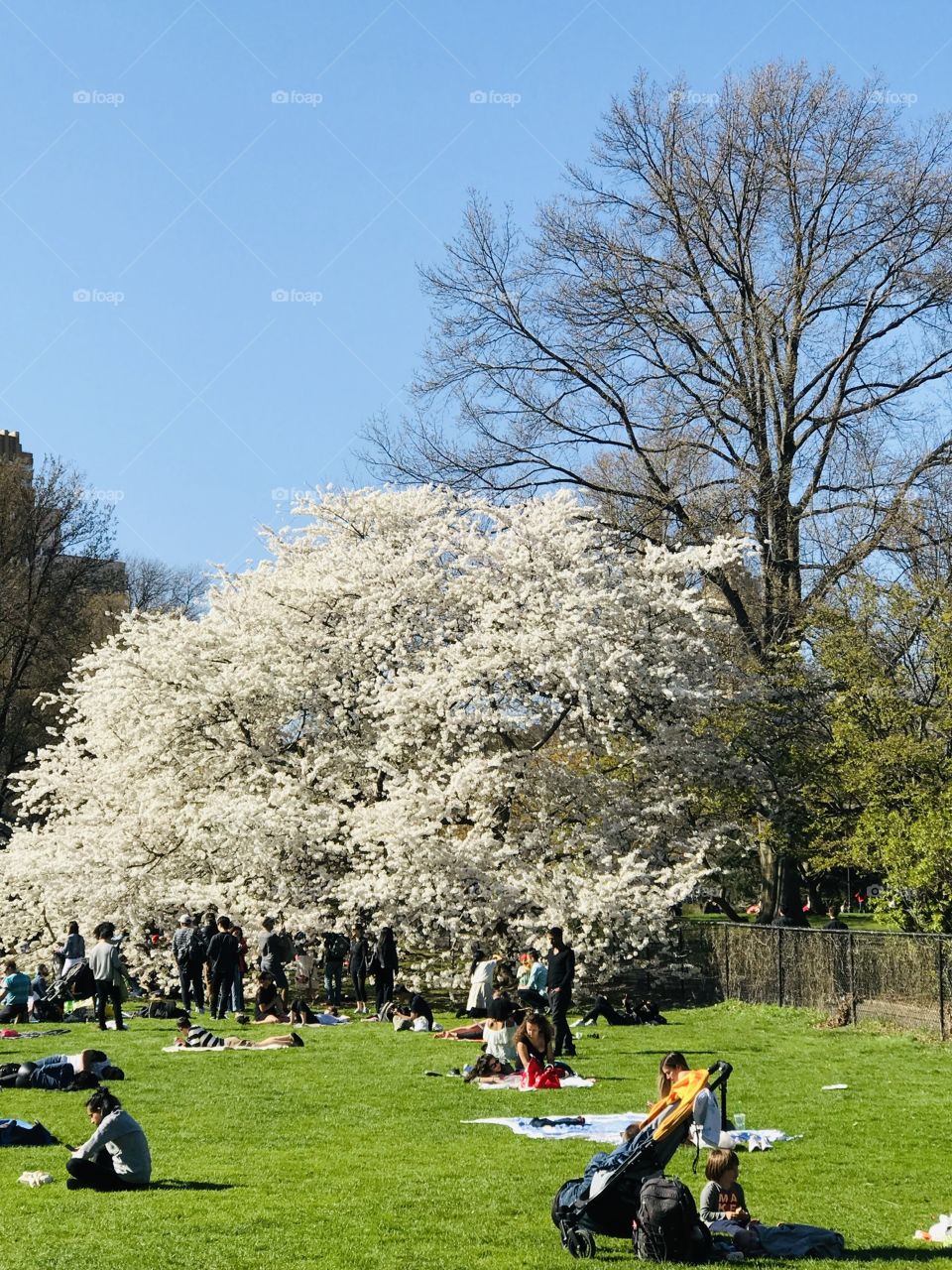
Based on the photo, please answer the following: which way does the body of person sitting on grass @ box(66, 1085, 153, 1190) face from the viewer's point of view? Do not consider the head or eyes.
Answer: to the viewer's left

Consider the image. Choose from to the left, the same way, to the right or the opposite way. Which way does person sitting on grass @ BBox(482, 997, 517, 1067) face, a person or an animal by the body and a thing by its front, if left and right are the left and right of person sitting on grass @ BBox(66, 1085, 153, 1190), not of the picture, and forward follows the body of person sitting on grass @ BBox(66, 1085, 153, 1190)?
to the right

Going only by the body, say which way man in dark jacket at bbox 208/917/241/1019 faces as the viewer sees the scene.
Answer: away from the camera

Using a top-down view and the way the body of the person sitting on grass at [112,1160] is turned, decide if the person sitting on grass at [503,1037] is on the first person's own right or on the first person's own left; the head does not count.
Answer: on the first person's own right

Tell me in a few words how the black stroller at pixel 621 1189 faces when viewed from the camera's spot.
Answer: facing to the left of the viewer

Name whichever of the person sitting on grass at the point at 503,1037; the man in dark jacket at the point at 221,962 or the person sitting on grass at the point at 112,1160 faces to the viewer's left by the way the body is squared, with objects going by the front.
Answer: the person sitting on grass at the point at 112,1160

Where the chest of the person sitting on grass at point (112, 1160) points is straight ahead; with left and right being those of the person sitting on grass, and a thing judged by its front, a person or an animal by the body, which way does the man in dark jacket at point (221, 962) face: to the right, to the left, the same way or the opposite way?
to the right

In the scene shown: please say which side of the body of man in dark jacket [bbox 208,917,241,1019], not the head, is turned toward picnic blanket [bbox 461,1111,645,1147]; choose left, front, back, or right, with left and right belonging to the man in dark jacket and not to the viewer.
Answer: back

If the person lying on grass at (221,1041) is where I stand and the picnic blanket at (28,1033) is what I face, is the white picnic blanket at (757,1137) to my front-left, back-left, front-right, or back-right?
back-left

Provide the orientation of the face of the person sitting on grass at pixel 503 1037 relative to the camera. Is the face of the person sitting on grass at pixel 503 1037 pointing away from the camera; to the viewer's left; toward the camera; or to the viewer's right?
away from the camera

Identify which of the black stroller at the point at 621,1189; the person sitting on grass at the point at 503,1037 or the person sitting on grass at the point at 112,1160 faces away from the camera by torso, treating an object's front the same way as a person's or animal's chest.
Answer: the person sitting on grass at the point at 503,1037

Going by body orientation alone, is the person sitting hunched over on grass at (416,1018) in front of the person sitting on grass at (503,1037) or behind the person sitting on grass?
in front

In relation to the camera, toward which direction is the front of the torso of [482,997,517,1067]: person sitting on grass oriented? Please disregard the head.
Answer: away from the camera

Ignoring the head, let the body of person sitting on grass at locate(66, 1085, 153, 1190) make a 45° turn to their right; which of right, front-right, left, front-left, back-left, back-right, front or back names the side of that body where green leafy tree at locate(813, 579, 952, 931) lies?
right

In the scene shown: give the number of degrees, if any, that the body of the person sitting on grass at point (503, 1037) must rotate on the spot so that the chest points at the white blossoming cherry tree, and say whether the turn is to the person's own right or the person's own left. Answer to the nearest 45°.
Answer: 0° — they already face it

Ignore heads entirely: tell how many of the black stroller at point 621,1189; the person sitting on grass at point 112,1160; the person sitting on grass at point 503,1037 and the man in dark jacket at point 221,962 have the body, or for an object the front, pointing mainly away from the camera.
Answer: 2
